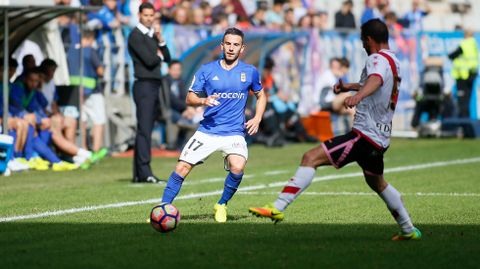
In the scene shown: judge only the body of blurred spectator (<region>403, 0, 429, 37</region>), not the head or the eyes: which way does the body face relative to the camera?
toward the camera

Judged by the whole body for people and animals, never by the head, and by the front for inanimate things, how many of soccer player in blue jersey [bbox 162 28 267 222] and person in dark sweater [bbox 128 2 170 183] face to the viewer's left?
0

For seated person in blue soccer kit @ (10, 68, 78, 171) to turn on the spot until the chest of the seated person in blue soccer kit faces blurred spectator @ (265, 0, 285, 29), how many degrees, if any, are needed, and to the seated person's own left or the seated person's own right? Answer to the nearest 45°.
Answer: approximately 90° to the seated person's own left

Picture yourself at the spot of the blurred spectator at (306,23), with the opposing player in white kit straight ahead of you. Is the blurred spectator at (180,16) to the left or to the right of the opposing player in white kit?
right

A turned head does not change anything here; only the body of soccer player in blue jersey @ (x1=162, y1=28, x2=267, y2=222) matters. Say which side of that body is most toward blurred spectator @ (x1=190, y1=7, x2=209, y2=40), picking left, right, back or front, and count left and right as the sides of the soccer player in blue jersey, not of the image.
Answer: back

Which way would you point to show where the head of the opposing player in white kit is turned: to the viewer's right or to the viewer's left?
to the viewer's left

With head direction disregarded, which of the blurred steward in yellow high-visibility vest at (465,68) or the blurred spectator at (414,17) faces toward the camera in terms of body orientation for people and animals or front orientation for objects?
the blurred spectator at (414,17)

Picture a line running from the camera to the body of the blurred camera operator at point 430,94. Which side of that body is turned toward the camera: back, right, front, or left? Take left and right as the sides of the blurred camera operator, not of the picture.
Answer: front

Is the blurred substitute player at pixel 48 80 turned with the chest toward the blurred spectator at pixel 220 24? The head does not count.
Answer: no

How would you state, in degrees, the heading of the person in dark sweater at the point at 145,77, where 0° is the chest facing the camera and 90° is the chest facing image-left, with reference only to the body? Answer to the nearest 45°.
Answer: approximately 315°

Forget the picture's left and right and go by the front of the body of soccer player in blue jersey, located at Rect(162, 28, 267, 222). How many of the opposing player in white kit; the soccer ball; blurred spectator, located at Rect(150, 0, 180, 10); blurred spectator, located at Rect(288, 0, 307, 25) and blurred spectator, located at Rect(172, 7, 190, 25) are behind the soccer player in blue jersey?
3

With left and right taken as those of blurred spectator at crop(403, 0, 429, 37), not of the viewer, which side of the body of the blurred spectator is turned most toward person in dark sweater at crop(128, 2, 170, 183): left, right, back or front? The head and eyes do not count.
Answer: front

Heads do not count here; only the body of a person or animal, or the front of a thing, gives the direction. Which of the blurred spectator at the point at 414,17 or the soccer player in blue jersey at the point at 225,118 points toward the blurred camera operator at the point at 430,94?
the blurred spectator at the point at 414,17

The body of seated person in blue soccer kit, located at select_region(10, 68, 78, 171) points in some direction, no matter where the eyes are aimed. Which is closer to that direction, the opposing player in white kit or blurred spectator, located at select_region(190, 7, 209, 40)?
the opposing player in white kit
